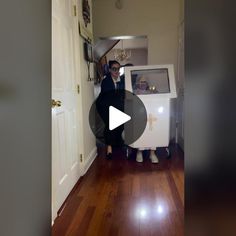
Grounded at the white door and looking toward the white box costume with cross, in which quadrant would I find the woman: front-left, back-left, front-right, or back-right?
front-left

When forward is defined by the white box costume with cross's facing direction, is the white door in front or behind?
in front

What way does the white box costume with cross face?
toward the camera
